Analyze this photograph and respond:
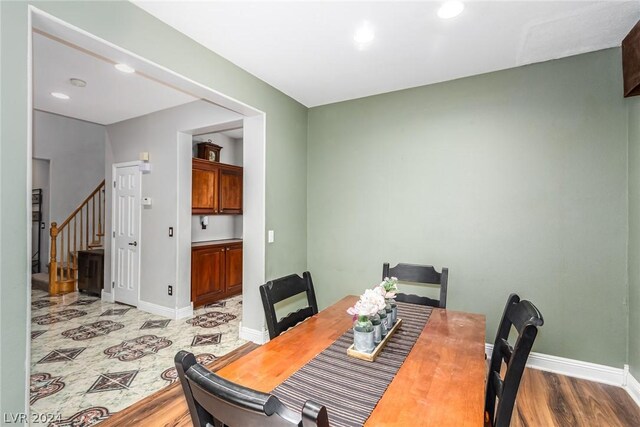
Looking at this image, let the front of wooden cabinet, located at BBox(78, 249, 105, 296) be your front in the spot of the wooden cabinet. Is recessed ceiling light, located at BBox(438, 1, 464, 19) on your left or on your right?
on your left

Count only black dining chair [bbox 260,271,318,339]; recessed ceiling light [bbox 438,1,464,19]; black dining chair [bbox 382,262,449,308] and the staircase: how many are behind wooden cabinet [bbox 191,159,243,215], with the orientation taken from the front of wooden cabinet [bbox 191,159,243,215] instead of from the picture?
1

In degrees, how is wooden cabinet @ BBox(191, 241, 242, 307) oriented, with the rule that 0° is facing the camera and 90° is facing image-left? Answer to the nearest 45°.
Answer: approximately 315°

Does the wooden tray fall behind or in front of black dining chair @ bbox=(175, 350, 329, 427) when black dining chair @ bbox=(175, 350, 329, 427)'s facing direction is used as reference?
in front

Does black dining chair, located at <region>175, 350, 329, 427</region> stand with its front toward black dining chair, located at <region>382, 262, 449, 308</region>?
yes

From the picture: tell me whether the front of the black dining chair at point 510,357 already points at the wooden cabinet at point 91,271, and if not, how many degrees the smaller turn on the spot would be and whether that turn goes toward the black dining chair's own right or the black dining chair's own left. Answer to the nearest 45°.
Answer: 0° — it already faces it

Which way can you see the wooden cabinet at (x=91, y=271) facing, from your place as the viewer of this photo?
facing the viewer and to the left of the viewer

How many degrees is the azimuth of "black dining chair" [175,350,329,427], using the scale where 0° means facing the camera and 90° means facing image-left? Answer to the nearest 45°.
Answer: approximately 225°

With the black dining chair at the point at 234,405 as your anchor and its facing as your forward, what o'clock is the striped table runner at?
The striped table runner is roughly at 12 o'clock from the black dining chair.
